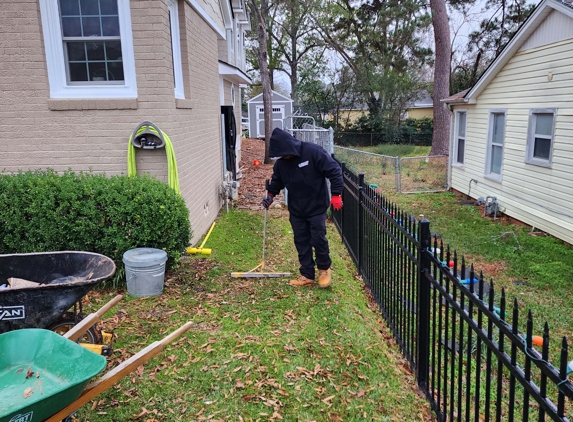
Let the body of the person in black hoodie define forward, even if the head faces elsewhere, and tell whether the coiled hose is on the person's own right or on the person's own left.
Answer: on the person's own right

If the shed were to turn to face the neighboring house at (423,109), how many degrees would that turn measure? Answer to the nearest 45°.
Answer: approximately 90° to its left

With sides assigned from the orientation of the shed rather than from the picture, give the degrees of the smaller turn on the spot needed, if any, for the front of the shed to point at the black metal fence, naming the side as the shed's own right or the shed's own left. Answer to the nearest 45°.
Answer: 0° — it already faces it

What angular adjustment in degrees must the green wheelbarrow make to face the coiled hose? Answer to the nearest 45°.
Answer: approximately 180°

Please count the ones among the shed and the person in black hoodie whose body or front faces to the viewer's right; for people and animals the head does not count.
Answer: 0

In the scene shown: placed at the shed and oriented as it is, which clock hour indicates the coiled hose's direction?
The coiled hose is roughly at 12 o'clock from the shed.

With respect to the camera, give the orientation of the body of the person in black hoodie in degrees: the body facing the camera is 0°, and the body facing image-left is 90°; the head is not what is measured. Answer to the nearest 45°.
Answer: approximately 45°

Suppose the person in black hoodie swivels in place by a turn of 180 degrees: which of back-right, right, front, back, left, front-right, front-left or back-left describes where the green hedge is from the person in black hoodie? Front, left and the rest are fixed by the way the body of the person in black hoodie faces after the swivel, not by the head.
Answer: back-left

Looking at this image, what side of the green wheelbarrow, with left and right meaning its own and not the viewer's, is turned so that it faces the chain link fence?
back

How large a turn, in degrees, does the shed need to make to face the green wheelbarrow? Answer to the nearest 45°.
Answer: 0° — it already faces it

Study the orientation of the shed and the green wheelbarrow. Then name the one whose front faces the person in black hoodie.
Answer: the shed

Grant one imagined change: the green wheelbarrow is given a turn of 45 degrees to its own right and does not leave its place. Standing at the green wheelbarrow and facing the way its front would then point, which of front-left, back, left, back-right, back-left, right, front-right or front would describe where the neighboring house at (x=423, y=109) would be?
back-right

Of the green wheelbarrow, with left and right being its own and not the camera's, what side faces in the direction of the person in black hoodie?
back

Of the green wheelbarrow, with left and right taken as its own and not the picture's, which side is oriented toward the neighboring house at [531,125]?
back

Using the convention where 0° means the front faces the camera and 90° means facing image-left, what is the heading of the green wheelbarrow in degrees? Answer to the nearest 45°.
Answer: approximately 45°
